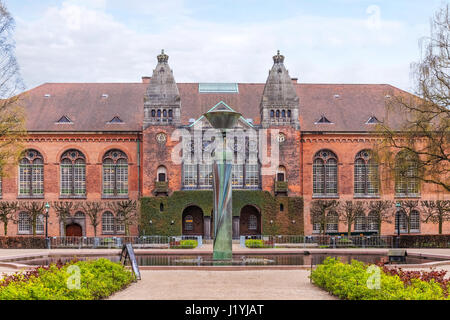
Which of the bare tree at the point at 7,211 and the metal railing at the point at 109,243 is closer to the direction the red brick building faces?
the metal railing

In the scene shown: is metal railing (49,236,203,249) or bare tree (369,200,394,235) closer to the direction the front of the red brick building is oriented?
the metal railing

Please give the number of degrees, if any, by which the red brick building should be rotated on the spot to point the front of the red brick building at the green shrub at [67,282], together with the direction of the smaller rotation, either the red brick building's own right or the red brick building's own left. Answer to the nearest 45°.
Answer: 0° — it already faces it

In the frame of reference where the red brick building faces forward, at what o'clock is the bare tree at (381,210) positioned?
The bare tree is roughly at 9 o'clock from the red brick building.

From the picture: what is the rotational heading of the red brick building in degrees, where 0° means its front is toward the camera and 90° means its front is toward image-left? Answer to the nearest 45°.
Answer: approximately 0°
